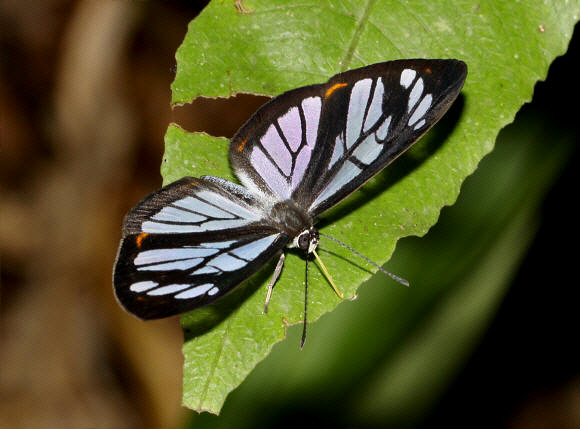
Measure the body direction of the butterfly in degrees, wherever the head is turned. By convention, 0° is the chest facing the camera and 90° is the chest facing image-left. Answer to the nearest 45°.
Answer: approximately 315°
